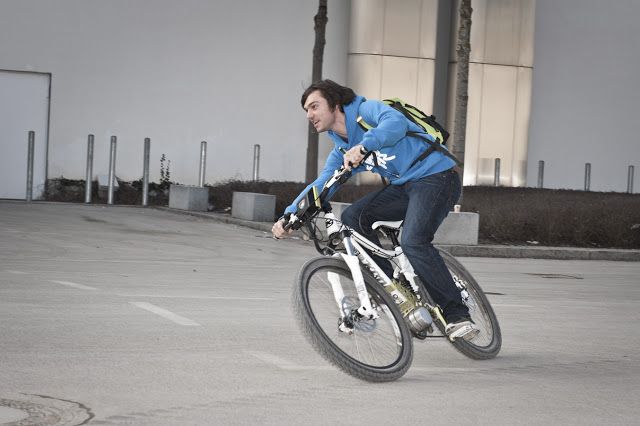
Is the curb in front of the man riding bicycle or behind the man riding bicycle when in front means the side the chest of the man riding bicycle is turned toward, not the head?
behind

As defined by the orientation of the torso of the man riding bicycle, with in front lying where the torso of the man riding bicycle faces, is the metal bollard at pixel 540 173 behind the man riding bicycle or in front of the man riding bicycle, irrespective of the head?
behind

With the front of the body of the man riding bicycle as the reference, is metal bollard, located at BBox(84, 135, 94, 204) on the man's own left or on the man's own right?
on the man's own right

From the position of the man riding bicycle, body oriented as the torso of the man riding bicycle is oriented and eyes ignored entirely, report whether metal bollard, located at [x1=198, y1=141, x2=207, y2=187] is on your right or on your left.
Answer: on your right

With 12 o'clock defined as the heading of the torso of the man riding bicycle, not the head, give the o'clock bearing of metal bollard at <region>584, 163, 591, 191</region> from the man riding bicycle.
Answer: The metal bollard is roughly at 5 o'clock from the man riding bicycle.

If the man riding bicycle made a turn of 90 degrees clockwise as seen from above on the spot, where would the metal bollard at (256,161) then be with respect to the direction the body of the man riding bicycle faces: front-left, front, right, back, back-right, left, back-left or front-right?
front-right

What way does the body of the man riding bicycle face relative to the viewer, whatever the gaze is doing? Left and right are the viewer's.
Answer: facing the viewer and to the left of the viewer

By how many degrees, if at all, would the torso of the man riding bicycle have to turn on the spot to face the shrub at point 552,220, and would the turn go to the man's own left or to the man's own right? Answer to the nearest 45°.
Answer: approximately 135° to the man's own right
